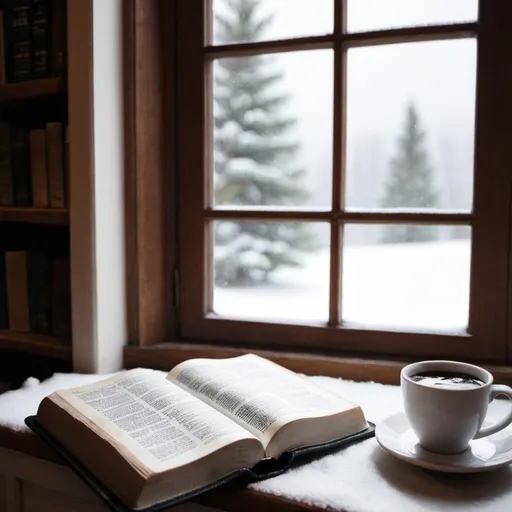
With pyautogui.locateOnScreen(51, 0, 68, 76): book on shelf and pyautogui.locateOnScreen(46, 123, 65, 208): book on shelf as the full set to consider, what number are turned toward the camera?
2

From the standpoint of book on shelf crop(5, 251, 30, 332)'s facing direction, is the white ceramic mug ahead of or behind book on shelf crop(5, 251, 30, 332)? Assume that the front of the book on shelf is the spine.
ahead

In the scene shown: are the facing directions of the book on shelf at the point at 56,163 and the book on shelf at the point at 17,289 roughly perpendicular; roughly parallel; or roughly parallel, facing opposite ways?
roughly parallel

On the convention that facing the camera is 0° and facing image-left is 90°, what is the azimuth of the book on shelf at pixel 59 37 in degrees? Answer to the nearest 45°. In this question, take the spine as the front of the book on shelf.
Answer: approximately 0°

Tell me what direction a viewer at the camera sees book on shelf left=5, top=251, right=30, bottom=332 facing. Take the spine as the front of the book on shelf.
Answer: facing the viewer

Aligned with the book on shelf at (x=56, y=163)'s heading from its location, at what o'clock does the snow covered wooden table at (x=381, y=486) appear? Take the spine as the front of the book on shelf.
The snow covered wooden table is roughly at 11 o'clock from the book on shelf.

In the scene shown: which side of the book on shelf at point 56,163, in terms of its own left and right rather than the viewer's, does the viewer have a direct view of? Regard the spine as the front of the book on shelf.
front

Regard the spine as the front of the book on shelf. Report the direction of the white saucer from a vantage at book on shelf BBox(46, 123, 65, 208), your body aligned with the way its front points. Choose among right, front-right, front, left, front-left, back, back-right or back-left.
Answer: front-left

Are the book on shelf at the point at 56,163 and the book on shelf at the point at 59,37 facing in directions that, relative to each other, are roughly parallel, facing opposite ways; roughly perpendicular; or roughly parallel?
roughly parallel
